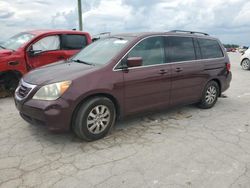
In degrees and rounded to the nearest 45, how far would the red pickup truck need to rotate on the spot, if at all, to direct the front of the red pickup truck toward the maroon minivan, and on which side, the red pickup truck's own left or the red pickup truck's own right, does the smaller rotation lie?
approximately 90° to the red pickup truck's own left

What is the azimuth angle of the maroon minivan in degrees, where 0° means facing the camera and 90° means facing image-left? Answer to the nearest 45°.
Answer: approximately 45°

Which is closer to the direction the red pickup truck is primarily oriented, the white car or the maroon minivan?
the maroon minivan

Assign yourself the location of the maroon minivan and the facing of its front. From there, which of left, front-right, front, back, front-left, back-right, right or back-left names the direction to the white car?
back
